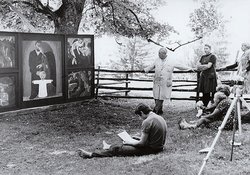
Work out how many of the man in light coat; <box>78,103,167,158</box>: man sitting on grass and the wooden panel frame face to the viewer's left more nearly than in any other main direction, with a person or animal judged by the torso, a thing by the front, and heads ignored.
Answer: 1

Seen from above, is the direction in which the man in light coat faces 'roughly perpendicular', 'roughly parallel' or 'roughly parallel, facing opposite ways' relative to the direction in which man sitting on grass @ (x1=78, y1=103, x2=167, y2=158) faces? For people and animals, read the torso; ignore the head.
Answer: roughly perpendicular

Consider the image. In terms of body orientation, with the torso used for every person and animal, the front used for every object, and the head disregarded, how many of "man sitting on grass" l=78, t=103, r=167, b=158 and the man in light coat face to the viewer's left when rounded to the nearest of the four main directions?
1

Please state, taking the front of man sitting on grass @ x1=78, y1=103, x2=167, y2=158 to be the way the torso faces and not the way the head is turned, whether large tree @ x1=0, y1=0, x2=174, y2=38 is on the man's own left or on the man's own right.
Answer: on the man's own right

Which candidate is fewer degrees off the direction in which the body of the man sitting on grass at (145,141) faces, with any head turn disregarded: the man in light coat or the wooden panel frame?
the wooden panel frame

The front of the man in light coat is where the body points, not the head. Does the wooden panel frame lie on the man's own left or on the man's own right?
on the man's own right

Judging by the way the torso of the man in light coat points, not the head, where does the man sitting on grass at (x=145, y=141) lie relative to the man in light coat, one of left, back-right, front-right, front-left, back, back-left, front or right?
front

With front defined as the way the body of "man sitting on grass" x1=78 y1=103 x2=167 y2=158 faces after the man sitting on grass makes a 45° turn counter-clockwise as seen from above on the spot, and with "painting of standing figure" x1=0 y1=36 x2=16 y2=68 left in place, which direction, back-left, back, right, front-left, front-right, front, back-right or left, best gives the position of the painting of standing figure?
right

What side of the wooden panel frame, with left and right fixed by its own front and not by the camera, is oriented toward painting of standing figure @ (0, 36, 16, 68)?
right

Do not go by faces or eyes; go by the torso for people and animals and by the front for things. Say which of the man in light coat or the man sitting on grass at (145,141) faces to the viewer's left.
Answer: the man sitting on grass

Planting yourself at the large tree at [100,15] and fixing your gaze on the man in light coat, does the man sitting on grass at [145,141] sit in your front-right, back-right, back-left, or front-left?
front-right

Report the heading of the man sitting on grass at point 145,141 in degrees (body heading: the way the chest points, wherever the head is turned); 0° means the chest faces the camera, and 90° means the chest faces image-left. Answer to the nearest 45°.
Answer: approximately 90°

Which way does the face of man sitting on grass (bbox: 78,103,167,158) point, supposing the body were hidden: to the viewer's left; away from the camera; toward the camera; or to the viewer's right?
to the viewer's left

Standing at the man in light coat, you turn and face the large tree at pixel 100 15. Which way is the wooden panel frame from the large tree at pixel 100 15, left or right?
left

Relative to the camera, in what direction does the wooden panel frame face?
facing the viewer and to the right of the viewer

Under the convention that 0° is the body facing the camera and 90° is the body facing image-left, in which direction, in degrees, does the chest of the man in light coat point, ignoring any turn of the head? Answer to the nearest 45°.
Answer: approximately 0°
